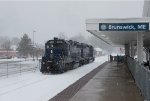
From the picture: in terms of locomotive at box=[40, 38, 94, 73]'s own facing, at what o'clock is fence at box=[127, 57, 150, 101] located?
The fence is roughly at 10 o'clock from the locomotive.

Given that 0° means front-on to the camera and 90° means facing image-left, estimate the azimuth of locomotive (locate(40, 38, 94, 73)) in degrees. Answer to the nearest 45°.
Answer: approximately 45°
